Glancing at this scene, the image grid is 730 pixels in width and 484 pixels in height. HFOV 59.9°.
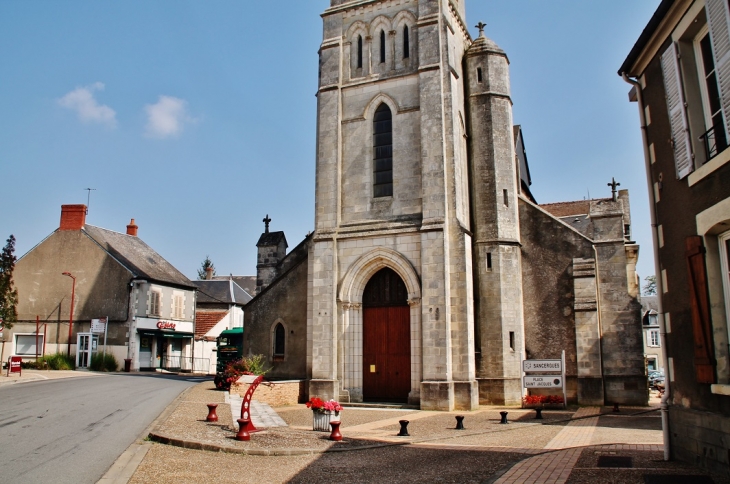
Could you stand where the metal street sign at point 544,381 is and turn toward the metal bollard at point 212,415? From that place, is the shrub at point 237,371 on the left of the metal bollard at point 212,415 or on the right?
right

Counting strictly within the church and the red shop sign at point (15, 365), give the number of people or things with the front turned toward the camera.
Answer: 2

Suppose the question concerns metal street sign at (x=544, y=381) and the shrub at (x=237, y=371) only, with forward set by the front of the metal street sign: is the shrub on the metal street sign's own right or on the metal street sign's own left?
on the metal street sign's own right

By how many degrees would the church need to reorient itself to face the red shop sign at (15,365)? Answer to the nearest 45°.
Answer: approximately 90° to its right

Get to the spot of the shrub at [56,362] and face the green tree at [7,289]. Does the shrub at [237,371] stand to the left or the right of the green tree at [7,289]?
left

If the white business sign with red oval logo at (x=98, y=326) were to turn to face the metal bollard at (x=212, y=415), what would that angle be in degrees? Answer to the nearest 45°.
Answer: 0° — it already faces it

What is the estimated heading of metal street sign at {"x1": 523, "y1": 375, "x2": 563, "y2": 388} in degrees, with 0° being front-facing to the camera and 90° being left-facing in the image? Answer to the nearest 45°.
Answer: approximately 0°

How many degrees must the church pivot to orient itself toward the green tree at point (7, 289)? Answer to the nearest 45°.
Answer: approximately 90° to its right
